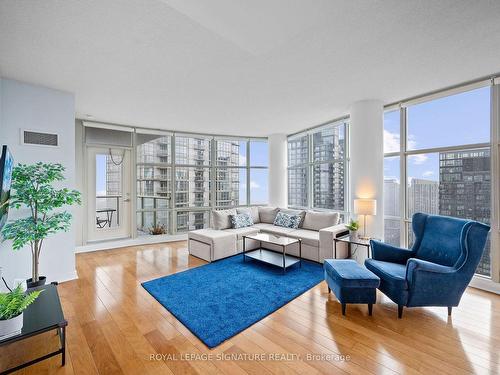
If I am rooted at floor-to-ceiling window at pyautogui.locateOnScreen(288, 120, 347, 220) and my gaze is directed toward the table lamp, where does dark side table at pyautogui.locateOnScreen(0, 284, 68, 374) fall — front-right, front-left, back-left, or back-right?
front-right

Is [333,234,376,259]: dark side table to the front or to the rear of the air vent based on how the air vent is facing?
to the front

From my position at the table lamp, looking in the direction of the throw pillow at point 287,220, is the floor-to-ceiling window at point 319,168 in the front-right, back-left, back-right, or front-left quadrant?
front-right

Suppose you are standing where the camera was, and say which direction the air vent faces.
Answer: facing the viewer and to the right of the viewer

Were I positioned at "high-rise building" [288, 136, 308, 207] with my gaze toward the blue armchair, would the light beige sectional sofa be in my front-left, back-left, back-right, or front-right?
front-right

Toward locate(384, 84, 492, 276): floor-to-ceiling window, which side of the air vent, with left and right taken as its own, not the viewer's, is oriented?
front

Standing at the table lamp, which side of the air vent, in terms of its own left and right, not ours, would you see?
front

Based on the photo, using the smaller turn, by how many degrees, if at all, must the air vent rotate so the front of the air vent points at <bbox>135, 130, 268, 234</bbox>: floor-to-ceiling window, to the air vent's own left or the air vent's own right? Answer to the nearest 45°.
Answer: approximately 90° to the air vent's own left

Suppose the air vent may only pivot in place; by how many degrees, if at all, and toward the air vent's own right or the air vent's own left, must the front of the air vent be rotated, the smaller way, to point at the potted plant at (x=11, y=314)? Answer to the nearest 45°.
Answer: approximately 45° to the air vent's own right

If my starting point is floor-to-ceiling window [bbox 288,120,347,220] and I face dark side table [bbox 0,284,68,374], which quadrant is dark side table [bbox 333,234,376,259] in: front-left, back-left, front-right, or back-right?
front-left

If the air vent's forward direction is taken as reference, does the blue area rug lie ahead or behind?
ahead

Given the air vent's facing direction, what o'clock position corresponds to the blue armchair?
The blue armchair is roughly at 12 o'clock from the air vent.

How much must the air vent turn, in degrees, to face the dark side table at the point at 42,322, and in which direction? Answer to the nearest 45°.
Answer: approximately 45° to its right

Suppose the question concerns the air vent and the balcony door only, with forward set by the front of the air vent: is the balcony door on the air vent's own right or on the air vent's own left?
on the air vent's own left

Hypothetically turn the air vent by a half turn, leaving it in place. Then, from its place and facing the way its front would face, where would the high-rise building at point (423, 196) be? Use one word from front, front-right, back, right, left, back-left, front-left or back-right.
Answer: right
